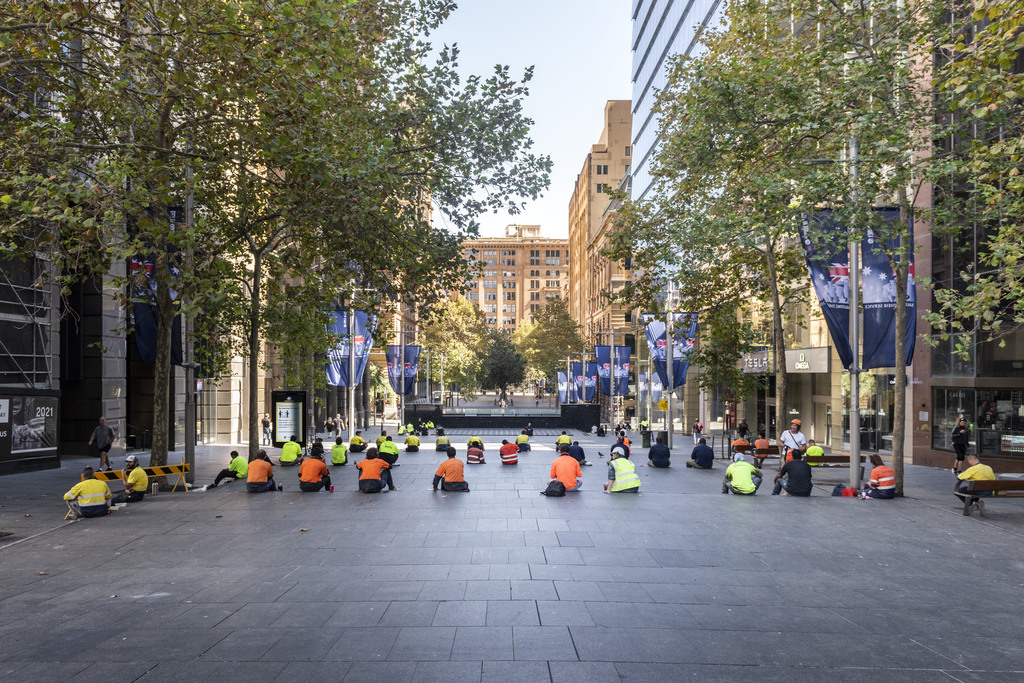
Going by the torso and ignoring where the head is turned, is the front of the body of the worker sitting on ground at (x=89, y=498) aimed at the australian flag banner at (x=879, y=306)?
no

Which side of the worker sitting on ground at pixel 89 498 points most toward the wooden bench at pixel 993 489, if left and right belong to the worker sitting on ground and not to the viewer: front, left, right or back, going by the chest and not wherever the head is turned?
right

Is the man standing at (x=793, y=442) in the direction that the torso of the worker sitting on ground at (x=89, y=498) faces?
no

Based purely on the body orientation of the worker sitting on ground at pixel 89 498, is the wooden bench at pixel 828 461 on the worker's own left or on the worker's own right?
on the worker's own right

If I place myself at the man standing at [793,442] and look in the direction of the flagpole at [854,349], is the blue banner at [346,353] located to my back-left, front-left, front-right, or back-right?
back-right

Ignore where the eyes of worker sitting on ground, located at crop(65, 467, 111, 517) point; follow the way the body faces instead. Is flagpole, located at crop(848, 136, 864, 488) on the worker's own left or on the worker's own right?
on the worker's own right

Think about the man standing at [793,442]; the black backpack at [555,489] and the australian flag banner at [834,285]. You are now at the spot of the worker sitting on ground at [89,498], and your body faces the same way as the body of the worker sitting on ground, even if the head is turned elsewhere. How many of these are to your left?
0

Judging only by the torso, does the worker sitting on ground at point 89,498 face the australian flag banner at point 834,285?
no

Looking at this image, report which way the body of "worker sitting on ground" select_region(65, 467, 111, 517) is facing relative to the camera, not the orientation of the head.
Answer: away from the camera

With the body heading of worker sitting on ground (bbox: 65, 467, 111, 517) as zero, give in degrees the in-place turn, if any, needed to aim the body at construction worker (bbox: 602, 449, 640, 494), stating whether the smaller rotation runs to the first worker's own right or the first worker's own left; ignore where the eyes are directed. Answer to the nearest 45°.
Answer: approximately 90° to the first worker's own right

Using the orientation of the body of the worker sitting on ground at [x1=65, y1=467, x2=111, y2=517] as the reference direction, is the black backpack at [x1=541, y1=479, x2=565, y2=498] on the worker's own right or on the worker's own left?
on the worker's own right
